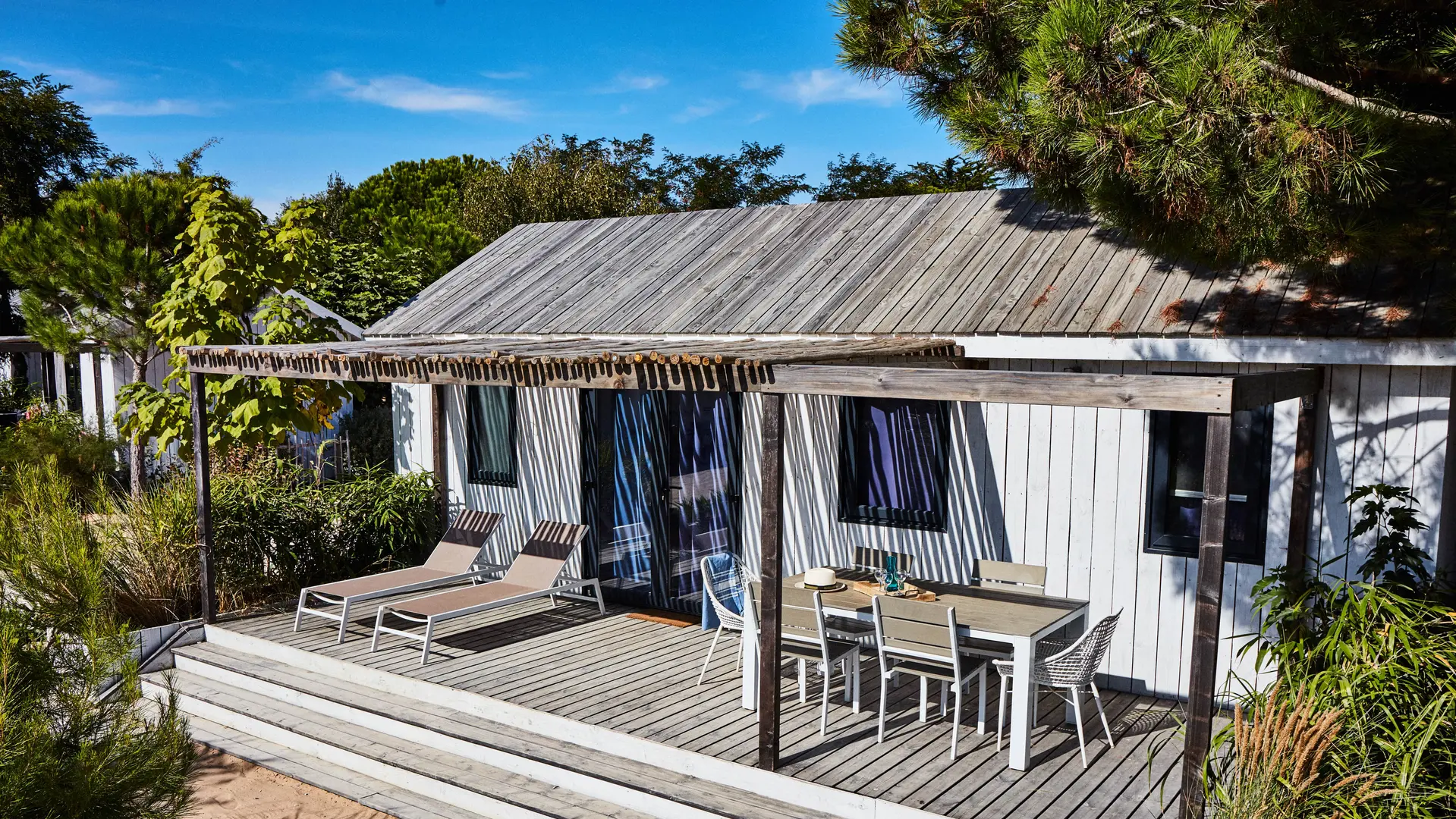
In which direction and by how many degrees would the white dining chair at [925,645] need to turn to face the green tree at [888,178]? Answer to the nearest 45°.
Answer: approximately 45° to its left

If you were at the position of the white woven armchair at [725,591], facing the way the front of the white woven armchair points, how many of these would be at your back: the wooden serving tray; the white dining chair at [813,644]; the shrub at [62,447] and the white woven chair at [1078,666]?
1

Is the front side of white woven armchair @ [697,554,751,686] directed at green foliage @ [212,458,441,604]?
no

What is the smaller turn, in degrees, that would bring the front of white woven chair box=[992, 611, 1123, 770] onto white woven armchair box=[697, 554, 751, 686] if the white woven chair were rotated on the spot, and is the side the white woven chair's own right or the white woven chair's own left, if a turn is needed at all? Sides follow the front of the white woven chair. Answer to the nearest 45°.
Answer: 0° — it already faces it

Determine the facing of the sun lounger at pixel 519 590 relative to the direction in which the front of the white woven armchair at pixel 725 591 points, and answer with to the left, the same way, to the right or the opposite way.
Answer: to the right

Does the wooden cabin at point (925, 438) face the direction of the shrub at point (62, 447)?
no

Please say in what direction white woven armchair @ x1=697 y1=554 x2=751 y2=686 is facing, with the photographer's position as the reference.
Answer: facing the viewer and to the right of the viewer

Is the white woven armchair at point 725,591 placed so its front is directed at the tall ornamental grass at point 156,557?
no

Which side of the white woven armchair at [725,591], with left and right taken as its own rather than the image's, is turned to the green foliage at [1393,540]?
front

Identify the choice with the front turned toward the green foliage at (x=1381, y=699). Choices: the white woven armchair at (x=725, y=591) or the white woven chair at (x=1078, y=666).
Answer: the white woven armchair

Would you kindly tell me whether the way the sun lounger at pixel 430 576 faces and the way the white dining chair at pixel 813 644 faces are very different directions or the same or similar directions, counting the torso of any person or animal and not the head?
very different directions

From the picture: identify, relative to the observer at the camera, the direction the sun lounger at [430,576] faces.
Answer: facing the viewer and to the left of the viewer

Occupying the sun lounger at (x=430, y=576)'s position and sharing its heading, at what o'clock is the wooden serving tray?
The wooden serving tray is roughly at 9 o'clock from the sun lounger.

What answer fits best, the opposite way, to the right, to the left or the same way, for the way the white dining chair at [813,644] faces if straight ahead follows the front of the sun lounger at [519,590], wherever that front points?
the opposite way

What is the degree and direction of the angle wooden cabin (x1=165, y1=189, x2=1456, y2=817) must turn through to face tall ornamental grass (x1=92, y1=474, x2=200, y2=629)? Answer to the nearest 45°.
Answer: approximately 45° to its right

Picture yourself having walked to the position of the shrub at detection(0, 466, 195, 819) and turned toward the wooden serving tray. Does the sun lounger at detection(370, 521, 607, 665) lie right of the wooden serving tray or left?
left

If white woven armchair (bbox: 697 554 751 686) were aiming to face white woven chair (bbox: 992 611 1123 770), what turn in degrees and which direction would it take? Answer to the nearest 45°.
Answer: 0° — it already faces it

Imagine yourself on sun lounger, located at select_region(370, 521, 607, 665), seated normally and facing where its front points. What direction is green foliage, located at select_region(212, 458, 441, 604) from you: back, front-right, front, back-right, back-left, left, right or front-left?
right

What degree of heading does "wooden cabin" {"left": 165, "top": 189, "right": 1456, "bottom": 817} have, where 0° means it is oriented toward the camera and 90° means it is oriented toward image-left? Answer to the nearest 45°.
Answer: approximately 45°
